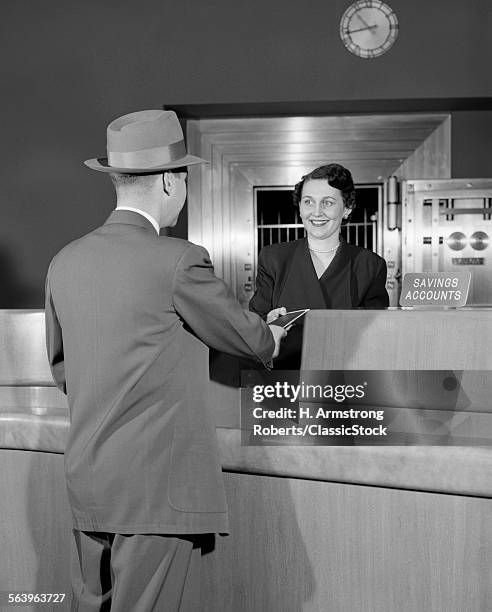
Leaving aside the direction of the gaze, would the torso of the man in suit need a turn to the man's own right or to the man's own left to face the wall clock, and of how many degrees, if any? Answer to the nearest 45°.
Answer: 0° — they already face it

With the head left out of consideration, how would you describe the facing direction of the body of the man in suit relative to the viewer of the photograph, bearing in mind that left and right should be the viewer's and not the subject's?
facing away from the viewer and to the right of the viewer

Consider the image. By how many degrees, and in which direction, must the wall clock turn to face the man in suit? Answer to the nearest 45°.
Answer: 0° — it already faces them

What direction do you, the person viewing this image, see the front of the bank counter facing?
facing the viewer

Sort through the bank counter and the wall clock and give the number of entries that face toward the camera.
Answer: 2

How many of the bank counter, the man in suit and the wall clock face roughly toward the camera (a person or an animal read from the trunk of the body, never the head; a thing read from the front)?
2

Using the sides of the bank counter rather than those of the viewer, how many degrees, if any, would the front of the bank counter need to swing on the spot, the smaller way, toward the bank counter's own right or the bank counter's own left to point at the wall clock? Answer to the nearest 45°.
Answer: approximately 180°

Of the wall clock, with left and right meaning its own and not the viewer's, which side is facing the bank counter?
front

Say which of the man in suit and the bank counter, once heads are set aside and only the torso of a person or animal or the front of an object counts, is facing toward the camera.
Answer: the bank counter

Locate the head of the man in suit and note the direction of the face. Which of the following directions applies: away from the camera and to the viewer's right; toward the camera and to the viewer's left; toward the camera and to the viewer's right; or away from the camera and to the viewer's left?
away from the camera and to the viewer's right

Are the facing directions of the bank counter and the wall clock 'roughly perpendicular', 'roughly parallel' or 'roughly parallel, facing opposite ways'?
roughly parallel
